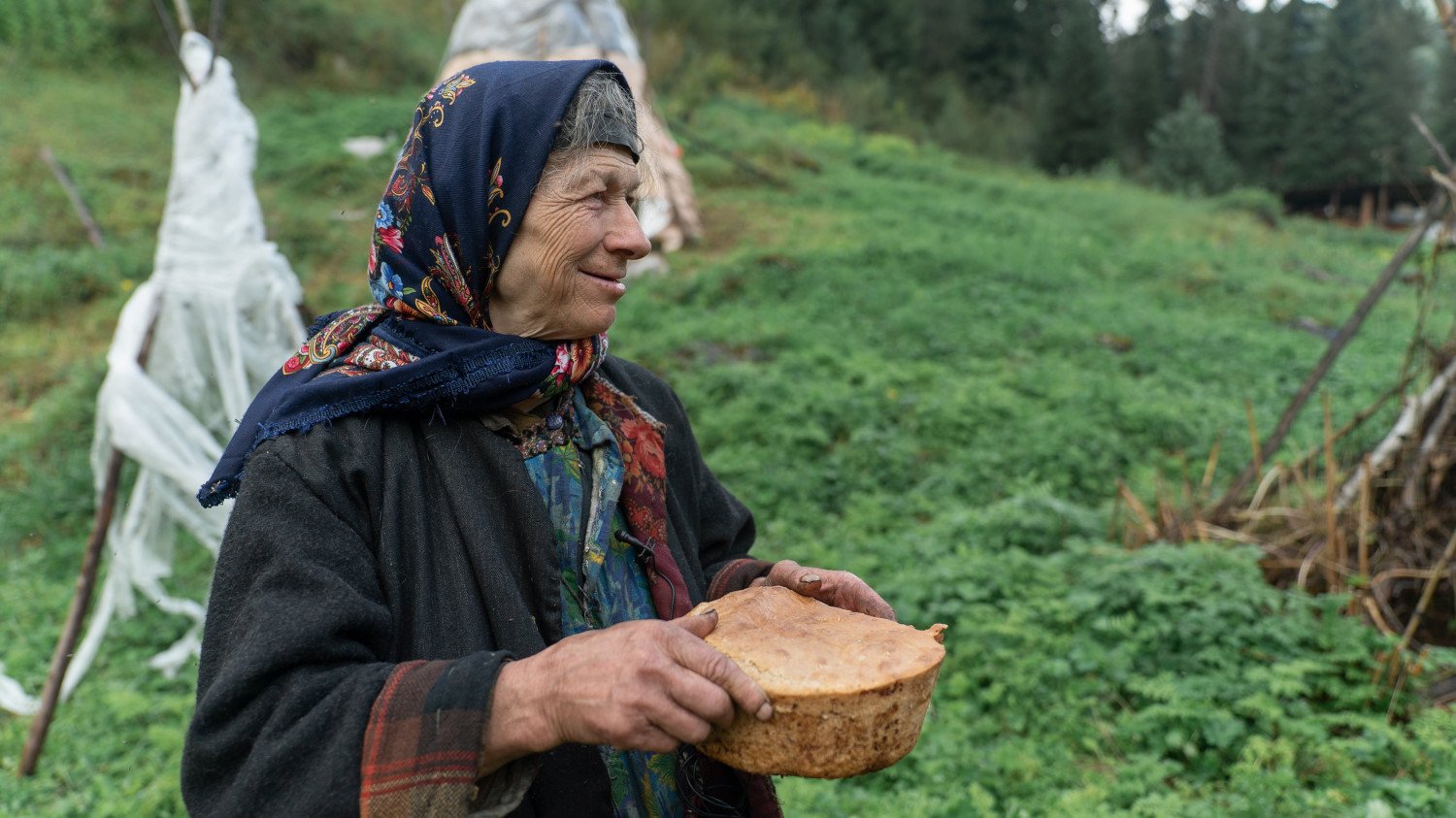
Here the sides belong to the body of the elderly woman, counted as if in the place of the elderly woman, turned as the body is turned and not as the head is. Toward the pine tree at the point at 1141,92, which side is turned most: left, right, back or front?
left

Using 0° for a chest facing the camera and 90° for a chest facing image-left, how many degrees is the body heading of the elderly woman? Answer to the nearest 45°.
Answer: approximately 315°

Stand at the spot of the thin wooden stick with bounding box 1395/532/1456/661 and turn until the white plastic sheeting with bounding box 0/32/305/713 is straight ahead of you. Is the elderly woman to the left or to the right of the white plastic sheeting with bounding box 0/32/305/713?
left

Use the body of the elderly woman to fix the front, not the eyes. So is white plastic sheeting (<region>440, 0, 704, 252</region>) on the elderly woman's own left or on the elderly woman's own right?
on the elderly woman's own left

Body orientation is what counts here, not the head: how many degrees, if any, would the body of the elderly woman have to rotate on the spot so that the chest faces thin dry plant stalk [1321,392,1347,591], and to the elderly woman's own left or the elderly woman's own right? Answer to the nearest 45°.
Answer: approximately 90° to the elderly woman's own left

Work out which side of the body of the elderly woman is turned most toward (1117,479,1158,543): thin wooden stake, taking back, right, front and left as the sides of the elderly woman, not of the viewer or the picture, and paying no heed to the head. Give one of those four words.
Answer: left

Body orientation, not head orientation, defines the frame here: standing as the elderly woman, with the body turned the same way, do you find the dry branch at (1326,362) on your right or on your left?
on your left

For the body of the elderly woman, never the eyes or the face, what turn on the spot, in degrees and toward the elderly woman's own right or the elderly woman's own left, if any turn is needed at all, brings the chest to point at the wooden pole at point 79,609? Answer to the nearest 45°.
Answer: approximately 180°

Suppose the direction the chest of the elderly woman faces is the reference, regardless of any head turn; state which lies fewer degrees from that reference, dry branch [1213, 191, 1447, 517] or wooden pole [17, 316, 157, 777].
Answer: the dry branch

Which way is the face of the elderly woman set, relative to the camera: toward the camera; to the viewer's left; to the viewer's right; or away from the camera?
to the viewer's right

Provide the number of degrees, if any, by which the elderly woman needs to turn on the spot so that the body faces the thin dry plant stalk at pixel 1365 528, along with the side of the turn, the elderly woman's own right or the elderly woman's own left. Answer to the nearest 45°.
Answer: approximately 90° to the elderly woman's own left
